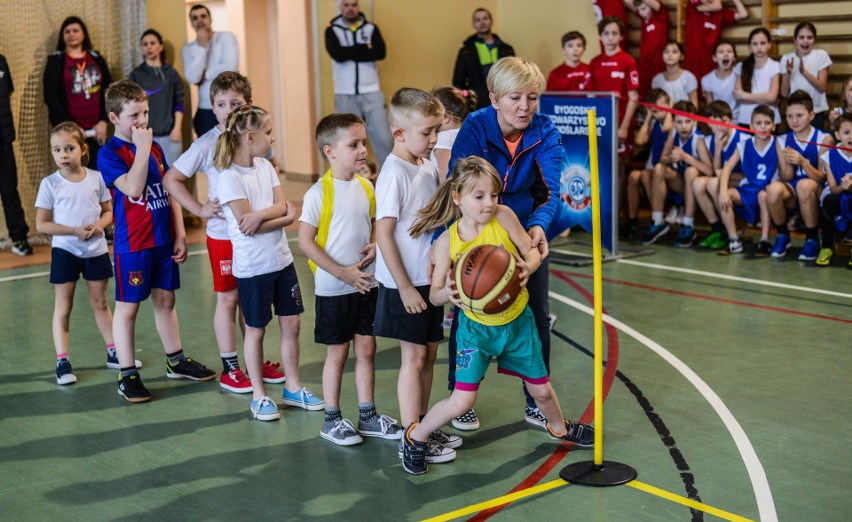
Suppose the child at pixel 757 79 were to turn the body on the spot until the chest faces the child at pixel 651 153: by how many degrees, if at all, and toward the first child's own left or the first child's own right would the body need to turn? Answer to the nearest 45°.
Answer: approximately 90° to the first child's own right

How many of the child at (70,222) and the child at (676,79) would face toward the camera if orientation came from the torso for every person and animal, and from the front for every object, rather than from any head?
2

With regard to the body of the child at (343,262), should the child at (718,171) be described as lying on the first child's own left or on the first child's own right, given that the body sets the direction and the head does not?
on the first child's own left

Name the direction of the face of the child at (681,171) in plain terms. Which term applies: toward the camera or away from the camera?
toward the camera

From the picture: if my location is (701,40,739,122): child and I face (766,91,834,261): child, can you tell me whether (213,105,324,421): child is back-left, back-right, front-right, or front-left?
front-right

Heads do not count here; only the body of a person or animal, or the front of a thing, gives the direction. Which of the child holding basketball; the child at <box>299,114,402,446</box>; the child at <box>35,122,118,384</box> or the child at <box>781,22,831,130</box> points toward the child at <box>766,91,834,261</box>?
the child at <box>781,22,831,130</box>

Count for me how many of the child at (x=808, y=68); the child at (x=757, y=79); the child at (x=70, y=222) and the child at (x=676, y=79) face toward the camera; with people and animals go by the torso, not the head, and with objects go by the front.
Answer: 4

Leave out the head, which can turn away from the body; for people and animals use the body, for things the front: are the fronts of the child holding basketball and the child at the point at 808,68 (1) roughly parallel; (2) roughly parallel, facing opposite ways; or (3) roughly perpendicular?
roughly parallel

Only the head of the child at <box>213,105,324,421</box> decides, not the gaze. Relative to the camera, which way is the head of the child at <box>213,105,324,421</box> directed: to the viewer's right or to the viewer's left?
to the viewer's right

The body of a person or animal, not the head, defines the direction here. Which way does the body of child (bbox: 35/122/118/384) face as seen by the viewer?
toward the camera

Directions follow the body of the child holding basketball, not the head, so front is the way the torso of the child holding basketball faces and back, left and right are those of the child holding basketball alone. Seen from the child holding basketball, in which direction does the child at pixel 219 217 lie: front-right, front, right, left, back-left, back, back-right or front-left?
back-right

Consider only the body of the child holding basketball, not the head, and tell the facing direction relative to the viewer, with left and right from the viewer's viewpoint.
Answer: facing the viewer

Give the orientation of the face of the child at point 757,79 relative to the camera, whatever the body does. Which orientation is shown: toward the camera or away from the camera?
toward the camera

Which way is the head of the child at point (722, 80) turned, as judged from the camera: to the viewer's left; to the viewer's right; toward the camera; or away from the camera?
toward the camera

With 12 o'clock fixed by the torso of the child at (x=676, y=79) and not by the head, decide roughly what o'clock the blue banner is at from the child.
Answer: The blue banner is roughly at 1 o'clock from the child.
